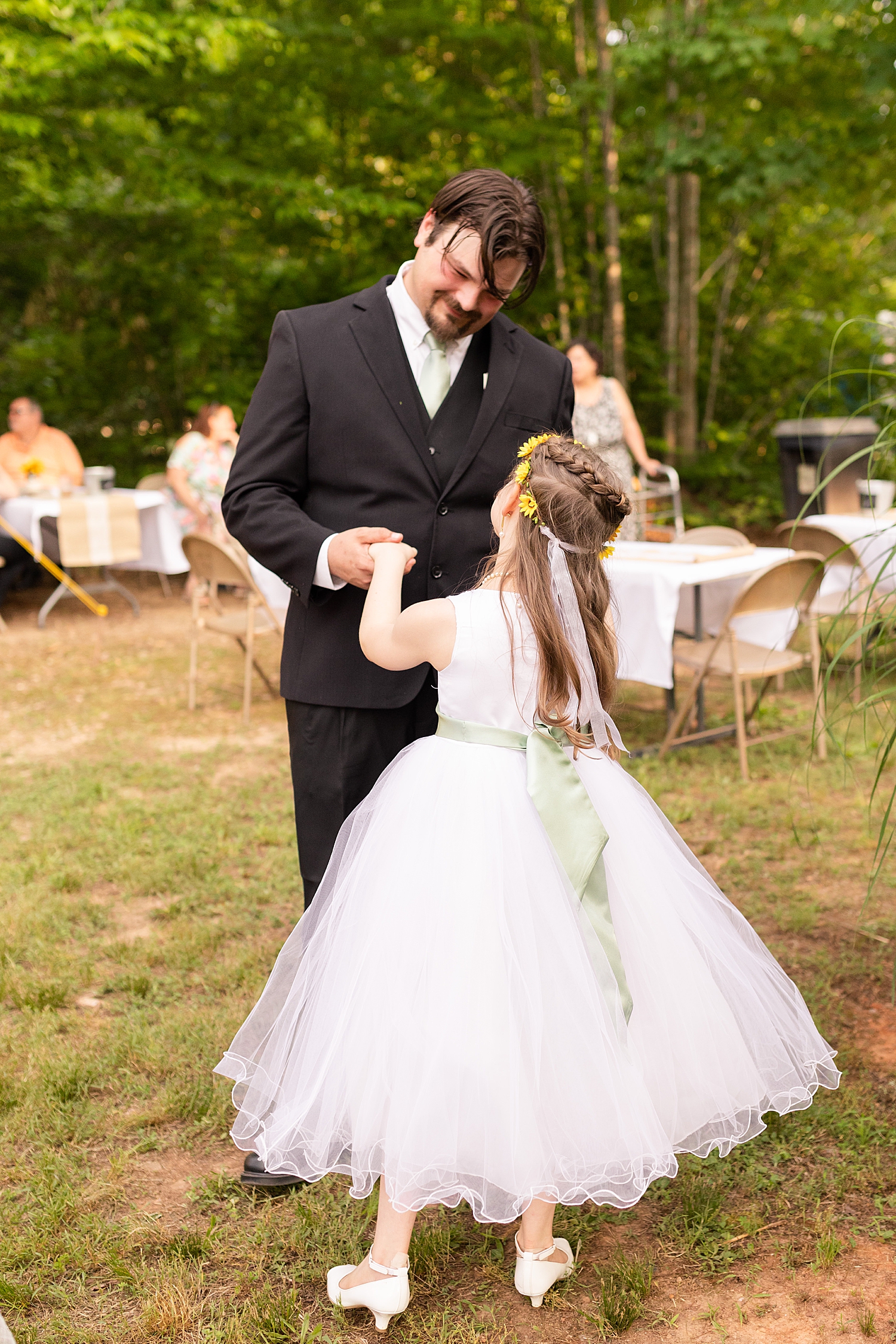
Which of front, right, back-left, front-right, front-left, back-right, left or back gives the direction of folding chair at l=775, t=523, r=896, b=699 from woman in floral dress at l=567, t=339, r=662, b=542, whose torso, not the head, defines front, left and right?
front-left

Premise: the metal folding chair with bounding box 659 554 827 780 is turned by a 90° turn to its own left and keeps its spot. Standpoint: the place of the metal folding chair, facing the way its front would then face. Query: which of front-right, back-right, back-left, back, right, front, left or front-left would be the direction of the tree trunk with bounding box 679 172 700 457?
back-right

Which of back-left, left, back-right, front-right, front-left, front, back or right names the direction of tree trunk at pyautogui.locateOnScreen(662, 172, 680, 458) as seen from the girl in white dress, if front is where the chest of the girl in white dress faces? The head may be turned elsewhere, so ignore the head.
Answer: front-right

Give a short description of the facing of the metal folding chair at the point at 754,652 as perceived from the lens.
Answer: facing away from the viewer and to the left of the viewer

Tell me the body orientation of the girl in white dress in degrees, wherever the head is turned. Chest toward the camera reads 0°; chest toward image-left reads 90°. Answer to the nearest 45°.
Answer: approximately 135°

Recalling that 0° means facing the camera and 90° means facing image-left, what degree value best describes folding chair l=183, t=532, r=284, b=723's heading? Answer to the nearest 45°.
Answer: approximately 225°

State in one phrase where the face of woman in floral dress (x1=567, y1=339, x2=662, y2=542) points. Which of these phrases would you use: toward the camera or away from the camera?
toward the camera

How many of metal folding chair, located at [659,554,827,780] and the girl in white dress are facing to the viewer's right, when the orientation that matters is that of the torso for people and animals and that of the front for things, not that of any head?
0

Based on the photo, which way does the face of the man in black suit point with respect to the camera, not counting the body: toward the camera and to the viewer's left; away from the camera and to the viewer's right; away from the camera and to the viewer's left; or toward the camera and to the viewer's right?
toward the camera and to the viewer's right

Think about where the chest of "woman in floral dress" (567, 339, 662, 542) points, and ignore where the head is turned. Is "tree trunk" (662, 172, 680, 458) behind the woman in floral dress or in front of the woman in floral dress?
behind

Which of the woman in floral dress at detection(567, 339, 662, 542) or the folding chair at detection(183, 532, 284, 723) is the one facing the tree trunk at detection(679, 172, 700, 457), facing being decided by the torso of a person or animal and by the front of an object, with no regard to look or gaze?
the folding chair

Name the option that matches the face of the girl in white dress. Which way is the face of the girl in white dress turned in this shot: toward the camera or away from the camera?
away from the camera

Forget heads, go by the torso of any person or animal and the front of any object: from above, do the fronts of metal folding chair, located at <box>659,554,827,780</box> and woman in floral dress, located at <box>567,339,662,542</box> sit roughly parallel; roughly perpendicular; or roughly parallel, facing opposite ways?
roughly perpendicular

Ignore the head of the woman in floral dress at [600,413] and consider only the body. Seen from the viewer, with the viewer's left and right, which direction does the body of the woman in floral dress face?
facing the viewer and to the left of the viewer
